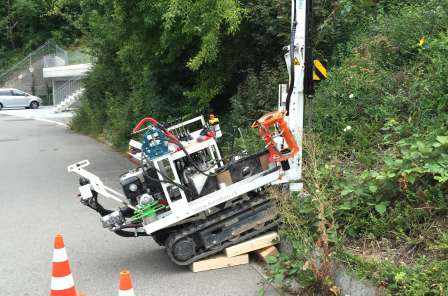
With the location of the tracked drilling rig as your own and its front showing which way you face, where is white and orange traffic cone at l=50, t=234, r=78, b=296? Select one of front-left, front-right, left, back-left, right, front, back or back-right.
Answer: back-right

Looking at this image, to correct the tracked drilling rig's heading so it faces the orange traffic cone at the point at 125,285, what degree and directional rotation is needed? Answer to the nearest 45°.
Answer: approximately 90° to its right

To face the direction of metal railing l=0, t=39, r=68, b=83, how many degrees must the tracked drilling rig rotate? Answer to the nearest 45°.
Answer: approximately 90° to its left

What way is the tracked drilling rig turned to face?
to the viewer's right

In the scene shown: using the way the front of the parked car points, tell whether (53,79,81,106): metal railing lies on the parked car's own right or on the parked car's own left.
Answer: on the parked car's own left

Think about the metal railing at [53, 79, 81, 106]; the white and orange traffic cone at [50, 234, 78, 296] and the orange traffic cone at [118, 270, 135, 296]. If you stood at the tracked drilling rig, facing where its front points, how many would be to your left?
1
